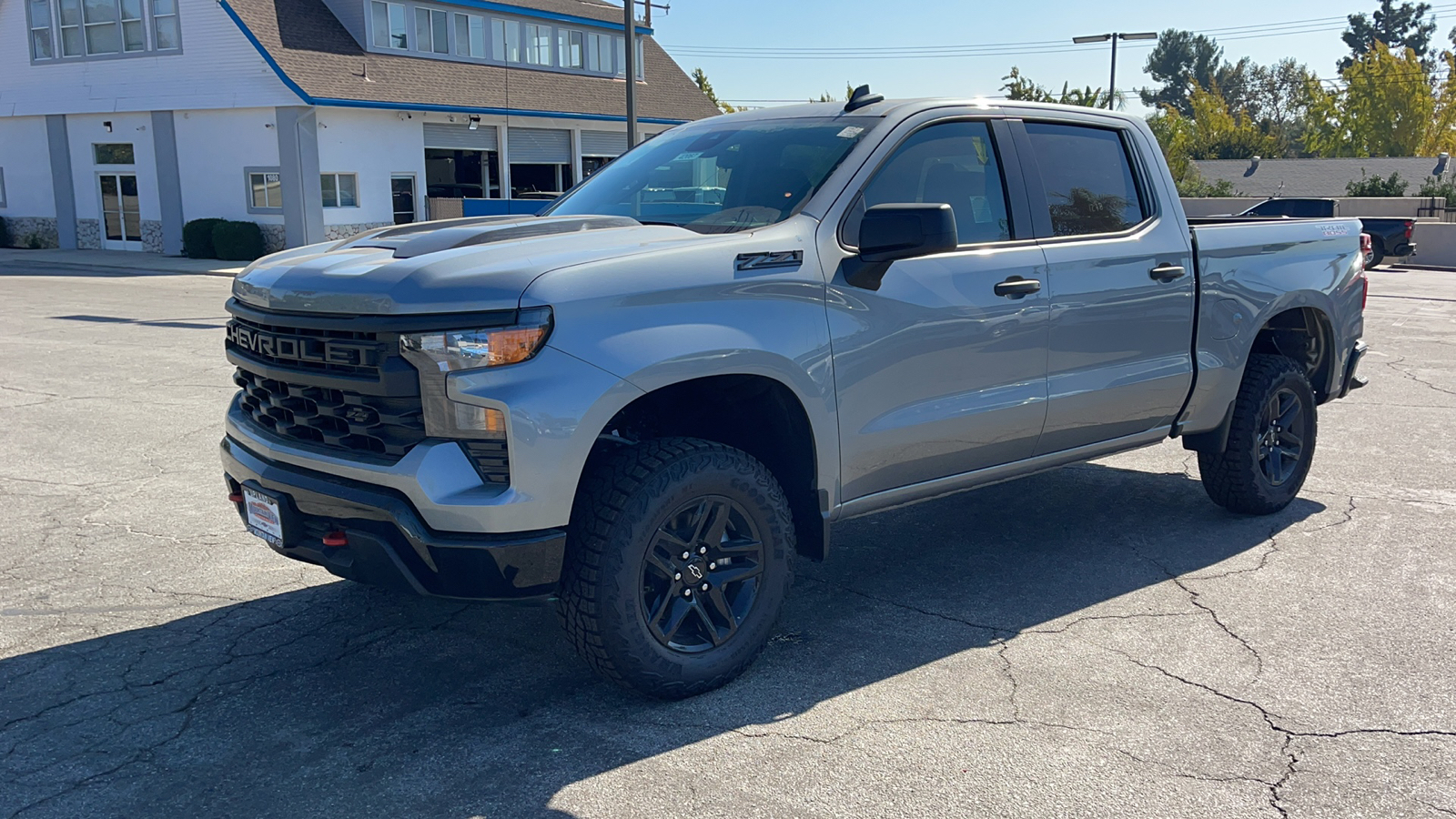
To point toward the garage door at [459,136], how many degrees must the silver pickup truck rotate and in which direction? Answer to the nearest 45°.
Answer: approximately 135° to its right

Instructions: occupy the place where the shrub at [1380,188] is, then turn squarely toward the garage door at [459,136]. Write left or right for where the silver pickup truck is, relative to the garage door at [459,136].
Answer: left

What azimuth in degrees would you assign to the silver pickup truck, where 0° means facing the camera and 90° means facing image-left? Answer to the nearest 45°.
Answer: approximately 45°

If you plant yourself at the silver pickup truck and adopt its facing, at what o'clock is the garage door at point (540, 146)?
The garage door is roughly at 4 o'clock from the silver pickup truck.

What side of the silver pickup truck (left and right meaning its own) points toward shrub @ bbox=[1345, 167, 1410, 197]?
back

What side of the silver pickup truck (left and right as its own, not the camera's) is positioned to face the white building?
right

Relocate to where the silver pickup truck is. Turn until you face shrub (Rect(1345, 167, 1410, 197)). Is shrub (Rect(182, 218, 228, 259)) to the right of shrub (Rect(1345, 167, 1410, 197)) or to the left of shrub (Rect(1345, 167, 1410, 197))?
left

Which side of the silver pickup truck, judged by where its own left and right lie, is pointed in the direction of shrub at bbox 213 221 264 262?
right
